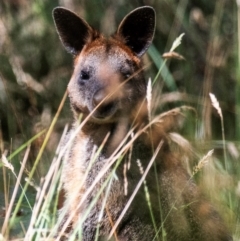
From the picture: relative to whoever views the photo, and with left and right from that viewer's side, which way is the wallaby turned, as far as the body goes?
facing the viewer and to the left of the viewer
